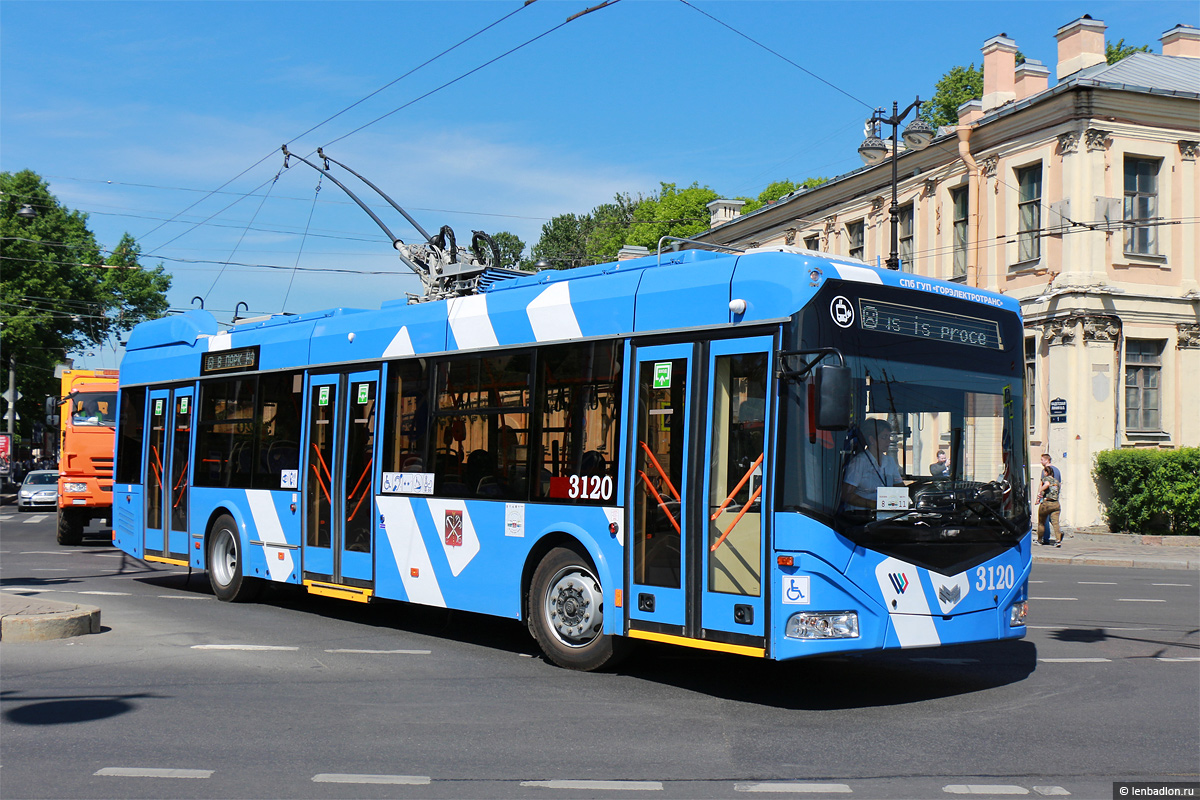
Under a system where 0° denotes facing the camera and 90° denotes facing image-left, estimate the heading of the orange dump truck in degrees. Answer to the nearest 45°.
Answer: approximately 0°

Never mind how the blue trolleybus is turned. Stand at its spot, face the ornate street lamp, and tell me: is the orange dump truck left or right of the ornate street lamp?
left

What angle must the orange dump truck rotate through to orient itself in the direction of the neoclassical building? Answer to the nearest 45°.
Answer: approximately 90° to its left

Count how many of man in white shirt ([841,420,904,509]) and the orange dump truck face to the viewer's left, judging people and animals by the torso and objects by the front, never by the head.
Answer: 0

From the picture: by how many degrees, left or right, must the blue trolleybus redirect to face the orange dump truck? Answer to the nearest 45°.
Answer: approximately 180°

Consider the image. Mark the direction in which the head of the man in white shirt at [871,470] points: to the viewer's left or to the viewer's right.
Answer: to the viewer's right

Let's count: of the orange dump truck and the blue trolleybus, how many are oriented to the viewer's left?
0

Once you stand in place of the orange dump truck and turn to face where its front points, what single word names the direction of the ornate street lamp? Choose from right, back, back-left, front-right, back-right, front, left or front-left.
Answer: left

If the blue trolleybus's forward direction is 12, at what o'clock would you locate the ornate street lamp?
The ornate street lamp is roughly at 8 o'clock from the blue trolleybus.
